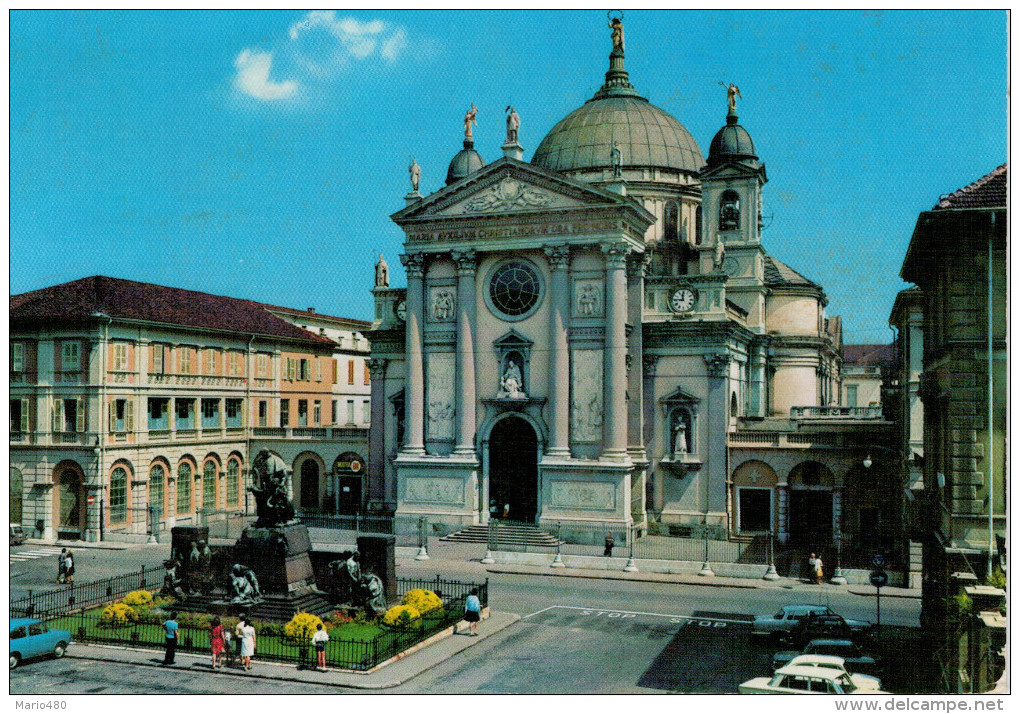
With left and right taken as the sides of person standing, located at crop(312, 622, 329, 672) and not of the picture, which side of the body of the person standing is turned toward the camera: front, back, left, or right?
back

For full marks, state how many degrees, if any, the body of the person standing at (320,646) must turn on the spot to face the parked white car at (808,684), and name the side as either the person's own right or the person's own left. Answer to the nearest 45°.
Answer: approximately 135° to the person's own right

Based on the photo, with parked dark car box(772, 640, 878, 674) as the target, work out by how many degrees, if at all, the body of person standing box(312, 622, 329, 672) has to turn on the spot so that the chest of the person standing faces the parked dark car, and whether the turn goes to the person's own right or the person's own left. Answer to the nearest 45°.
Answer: approximately 90° to the person's own right
